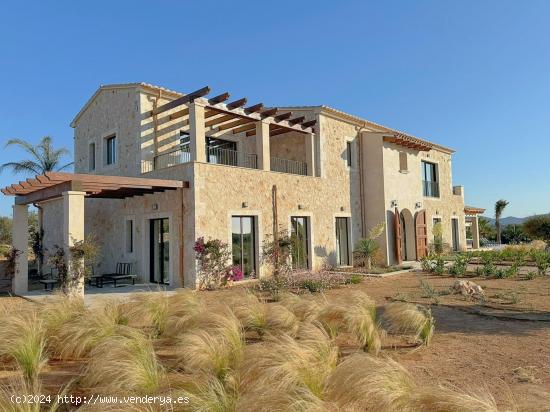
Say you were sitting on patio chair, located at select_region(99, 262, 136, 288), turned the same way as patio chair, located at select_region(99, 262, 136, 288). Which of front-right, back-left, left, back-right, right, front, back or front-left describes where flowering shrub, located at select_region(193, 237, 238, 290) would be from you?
left

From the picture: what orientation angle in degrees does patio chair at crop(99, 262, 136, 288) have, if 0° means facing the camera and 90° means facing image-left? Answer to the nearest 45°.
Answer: approximately 45°

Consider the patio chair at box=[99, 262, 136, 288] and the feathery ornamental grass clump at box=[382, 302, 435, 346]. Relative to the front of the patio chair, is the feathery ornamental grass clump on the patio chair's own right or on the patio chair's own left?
on the patio chair's own left

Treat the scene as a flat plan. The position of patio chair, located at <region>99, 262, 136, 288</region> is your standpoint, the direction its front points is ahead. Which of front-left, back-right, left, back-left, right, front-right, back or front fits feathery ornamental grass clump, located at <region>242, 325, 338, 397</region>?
front-left

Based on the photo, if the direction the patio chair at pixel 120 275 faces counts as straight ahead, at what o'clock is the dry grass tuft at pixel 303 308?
The dry grass tuft is roughly at 10 o'clock from the patio chair.

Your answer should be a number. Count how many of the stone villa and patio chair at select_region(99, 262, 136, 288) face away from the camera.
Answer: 0

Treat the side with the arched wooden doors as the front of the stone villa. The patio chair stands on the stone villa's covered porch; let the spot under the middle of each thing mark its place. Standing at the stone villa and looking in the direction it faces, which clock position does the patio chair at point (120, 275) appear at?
The patio chair is roughly at 4 o'clock from the stone villa.

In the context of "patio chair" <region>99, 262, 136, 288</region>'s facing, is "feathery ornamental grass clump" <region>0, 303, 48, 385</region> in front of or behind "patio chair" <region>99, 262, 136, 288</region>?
in front

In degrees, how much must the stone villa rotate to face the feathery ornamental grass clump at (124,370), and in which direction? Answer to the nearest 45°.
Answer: approximately 45° to its right

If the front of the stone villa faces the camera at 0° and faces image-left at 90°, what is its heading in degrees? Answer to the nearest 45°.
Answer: approximately 315°

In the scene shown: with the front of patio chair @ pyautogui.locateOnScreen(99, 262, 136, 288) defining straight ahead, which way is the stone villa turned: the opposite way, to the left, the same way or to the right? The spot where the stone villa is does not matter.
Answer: to the left
